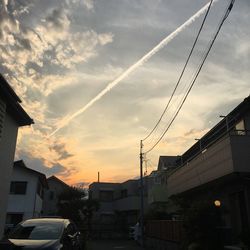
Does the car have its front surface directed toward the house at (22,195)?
no

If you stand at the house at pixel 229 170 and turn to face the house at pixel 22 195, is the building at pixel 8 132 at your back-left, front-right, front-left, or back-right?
front-left

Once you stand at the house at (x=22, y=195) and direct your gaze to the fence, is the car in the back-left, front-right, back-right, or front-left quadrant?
front-right

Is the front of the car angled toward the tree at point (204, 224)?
no

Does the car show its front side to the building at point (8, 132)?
no

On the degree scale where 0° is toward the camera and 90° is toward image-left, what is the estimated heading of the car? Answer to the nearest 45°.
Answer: approximately 45°
